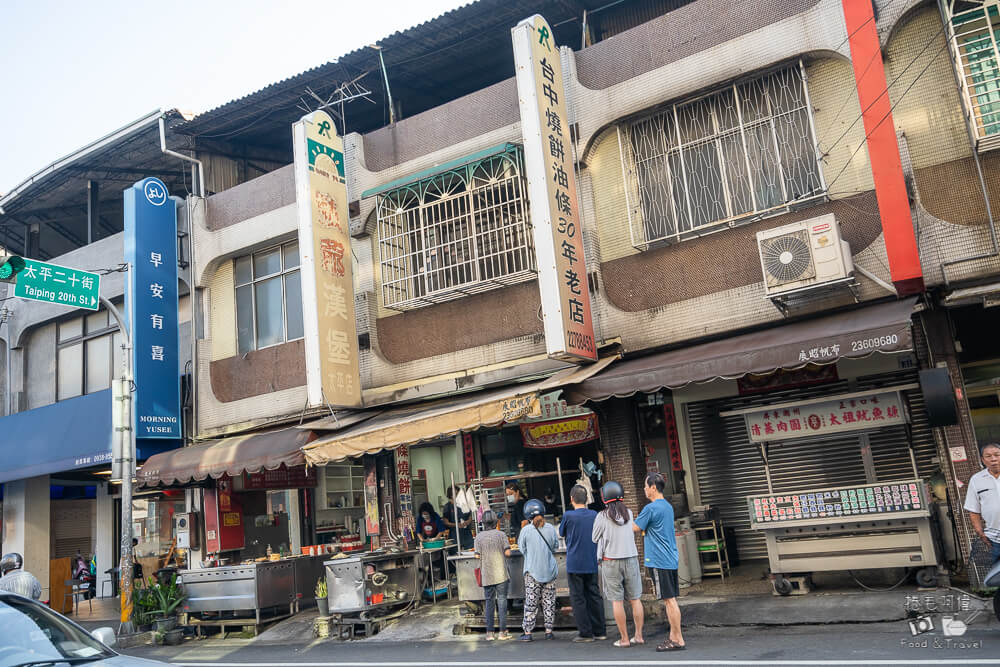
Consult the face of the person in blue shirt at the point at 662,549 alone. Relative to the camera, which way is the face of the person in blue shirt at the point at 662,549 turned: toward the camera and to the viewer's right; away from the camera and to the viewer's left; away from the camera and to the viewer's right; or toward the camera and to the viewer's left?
away from the camera and to the viewer's left

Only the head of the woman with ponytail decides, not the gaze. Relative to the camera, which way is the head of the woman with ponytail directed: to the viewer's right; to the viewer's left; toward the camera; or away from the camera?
away from the camera

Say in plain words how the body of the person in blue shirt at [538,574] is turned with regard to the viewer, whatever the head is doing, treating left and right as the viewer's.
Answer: facing away from the viewer

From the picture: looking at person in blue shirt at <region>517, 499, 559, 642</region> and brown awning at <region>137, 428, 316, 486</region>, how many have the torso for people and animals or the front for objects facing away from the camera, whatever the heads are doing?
1

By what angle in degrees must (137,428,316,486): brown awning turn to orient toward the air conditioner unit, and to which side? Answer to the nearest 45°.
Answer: approximately 90° to its left

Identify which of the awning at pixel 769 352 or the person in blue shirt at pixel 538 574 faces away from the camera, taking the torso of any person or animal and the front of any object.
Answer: the person in blue shirt

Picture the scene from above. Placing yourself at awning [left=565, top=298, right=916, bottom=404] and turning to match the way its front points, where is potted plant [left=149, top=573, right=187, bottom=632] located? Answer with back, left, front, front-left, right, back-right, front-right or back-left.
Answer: front-right

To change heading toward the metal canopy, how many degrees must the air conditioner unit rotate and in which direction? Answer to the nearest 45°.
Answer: approximately 90° to its right

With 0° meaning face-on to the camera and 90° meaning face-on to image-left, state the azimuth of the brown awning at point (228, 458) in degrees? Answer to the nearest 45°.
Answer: approximately 45°

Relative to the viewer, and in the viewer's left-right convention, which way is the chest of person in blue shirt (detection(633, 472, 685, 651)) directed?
facing away from the viewer and to the left of the viewer
